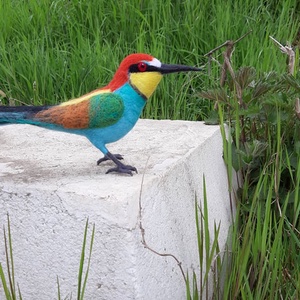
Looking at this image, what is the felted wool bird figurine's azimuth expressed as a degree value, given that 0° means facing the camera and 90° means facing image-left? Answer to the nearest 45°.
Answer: approximately 270°
